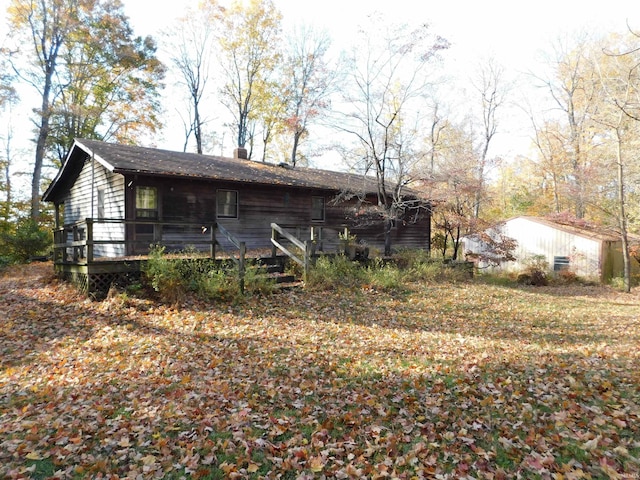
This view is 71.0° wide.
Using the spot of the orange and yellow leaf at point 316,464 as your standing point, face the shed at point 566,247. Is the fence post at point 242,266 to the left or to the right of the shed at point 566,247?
left

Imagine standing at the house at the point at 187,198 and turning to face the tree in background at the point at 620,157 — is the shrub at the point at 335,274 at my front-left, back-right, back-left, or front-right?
front-right

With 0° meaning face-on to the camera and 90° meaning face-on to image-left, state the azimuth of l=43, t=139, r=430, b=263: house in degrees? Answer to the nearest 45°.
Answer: approximately 315°

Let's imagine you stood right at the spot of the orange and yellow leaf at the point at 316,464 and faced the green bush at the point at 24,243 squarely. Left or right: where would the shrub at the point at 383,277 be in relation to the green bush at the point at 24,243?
right

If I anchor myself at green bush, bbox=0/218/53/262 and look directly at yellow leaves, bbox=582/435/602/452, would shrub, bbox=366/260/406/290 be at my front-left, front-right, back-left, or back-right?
front-left

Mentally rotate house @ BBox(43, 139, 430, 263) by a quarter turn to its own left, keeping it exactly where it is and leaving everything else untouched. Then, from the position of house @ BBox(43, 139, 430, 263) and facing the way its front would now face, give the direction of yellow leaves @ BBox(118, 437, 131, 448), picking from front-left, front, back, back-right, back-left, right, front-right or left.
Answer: back-right

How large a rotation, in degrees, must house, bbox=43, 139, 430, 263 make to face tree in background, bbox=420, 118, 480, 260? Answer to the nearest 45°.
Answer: approximately 45° to its left

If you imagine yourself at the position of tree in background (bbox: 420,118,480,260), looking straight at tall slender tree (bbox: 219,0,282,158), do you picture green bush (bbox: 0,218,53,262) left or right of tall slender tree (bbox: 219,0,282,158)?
left

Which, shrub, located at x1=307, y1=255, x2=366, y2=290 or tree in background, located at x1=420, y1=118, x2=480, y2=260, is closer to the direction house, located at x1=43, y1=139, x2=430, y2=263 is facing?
the shrub
